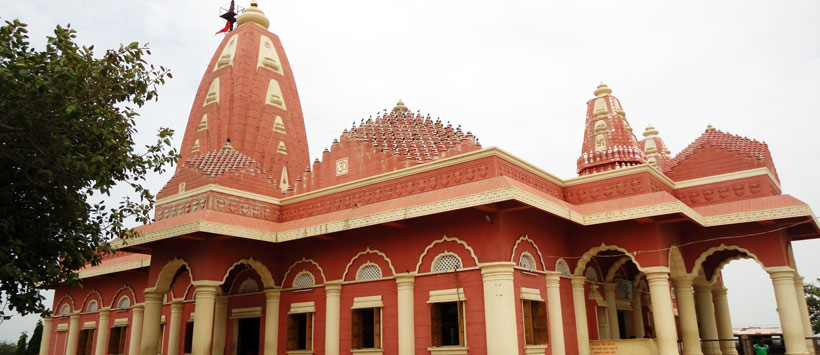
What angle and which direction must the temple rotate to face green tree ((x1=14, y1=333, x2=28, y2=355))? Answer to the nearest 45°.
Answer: approximately 180°

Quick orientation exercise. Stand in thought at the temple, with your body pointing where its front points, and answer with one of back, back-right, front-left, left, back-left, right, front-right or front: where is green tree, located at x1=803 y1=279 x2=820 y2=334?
left

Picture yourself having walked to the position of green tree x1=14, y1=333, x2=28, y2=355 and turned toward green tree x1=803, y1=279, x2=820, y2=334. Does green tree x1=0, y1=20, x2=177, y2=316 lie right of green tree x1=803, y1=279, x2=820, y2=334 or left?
right

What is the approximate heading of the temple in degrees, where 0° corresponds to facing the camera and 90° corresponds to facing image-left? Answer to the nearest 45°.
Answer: approximately 315°

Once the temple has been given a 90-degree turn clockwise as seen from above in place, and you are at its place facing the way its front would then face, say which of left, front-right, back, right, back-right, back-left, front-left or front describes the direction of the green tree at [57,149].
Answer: front
